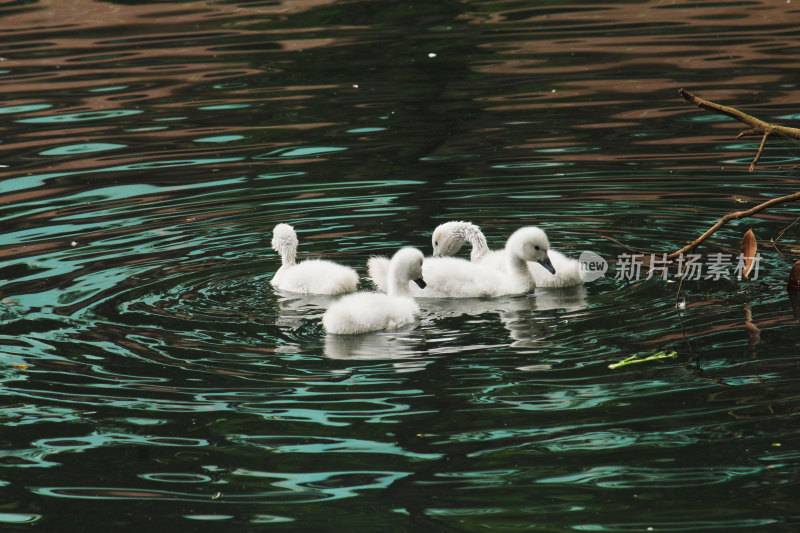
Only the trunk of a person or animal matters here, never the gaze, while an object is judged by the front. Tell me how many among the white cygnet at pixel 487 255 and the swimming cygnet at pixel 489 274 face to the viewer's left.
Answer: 1

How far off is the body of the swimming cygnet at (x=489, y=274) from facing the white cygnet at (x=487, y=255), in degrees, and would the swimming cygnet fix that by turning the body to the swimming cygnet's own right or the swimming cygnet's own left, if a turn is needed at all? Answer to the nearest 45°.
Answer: approximately 90° to the swimming cygnet's own left

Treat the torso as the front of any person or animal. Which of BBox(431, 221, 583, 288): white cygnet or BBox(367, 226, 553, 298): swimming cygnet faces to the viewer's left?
the white cygnet

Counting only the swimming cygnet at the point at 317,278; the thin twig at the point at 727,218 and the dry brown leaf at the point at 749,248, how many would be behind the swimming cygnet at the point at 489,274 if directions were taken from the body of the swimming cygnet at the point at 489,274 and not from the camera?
1

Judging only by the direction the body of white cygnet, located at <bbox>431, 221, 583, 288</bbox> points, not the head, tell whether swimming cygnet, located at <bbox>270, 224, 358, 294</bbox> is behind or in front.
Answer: in front

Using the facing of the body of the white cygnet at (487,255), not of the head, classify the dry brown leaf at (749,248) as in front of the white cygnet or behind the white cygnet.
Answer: behind

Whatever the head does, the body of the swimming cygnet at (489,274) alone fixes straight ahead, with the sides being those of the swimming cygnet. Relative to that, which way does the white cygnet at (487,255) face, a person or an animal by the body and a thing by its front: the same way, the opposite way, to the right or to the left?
the opposite way

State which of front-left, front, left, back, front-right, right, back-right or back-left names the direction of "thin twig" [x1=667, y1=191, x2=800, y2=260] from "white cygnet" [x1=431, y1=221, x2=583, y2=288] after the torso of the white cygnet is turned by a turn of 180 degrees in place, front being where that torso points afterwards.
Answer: front-right

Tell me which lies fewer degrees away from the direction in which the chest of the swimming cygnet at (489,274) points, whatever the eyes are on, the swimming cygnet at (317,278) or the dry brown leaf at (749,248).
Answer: the dry brown leaf

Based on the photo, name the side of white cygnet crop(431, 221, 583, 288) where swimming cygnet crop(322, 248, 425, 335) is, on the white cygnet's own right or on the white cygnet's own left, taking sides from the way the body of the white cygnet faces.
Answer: on the white cygnet's own left

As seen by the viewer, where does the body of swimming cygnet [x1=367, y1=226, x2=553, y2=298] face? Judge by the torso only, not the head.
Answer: to the viewer's right

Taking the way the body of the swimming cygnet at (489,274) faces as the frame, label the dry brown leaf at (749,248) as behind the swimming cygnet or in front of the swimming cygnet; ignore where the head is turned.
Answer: in front

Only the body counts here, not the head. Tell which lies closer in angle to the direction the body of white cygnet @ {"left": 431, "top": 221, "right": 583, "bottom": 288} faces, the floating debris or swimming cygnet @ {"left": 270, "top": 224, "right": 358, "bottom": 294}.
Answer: the swimming cygnet

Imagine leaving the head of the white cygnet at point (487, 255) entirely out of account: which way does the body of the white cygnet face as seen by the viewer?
to the viewer's left
